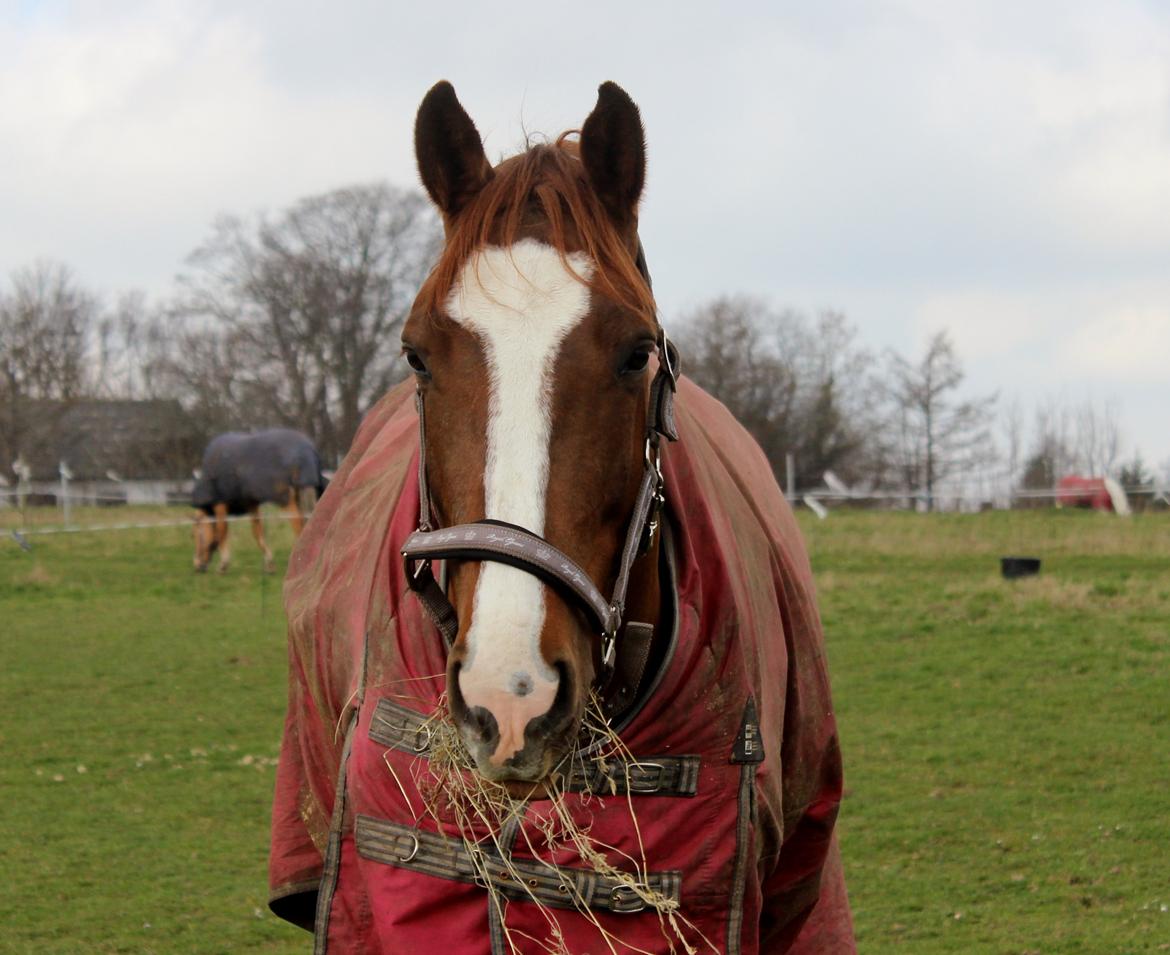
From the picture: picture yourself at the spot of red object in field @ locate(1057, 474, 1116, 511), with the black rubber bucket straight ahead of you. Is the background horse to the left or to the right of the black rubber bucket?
right

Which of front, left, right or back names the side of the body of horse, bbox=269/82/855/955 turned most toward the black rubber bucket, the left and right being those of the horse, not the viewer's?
back

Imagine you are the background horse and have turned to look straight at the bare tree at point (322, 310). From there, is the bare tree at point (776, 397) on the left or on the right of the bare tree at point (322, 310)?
right

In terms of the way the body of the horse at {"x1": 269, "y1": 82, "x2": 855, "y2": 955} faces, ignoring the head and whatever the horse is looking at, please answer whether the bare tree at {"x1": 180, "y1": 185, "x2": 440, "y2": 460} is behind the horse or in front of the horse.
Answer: behind

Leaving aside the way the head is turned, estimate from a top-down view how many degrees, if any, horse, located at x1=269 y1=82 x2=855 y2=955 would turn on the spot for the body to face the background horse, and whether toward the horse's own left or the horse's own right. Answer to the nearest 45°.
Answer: approximately 180°

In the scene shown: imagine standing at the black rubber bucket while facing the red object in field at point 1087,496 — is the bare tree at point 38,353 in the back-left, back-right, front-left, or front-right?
front-left

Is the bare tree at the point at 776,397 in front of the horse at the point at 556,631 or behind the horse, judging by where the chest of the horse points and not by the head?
behind

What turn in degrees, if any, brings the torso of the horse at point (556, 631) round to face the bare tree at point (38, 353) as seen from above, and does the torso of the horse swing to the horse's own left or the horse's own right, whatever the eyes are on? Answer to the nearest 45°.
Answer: approximately 180°

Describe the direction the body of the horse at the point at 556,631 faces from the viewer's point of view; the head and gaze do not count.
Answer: toward the camera

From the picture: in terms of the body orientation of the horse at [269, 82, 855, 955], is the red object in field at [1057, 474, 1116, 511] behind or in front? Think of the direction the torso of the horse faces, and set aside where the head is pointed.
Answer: behind
